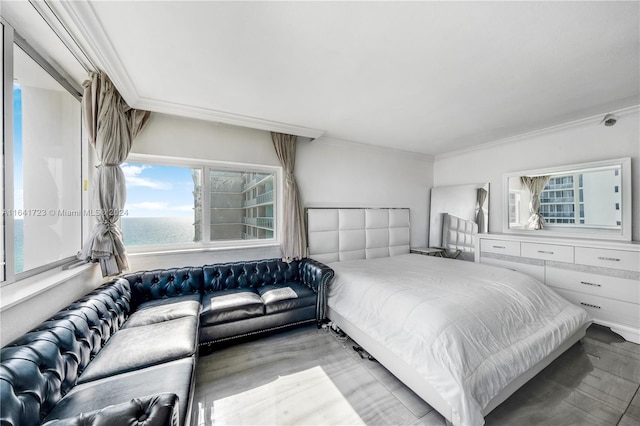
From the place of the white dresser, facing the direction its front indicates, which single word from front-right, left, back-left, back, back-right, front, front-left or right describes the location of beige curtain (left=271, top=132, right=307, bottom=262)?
front

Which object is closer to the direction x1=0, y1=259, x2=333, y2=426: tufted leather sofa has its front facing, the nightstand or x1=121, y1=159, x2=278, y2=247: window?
the nightstand

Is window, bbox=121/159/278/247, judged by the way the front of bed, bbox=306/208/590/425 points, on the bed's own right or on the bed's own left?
on the bed's own right

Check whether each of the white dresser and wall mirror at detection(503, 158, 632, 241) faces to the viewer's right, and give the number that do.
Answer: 0

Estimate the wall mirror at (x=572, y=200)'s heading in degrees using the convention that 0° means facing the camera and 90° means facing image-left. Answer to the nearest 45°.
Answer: approximately 45°

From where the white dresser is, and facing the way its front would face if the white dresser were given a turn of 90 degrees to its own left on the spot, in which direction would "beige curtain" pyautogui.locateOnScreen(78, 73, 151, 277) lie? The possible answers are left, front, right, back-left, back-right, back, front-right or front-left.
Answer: right

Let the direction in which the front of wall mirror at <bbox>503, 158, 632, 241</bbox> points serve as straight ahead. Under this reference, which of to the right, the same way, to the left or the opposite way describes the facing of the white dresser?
the same way

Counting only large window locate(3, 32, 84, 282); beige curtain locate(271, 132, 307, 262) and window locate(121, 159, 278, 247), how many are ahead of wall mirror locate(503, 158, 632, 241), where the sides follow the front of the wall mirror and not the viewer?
3

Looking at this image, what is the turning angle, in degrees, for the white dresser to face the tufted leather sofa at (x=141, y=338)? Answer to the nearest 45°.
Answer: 0° — it already faces it

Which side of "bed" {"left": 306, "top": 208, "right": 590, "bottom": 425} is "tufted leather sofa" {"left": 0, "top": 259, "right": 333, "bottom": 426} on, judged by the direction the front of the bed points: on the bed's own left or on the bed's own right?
on the bed's own right

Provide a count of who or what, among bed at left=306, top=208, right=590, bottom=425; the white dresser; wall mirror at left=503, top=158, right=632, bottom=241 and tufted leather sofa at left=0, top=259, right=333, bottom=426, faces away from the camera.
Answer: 0

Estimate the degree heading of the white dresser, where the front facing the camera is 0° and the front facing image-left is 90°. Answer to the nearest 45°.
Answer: approximately 45°

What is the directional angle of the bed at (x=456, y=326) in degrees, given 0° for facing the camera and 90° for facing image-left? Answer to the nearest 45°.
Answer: approximately 315°

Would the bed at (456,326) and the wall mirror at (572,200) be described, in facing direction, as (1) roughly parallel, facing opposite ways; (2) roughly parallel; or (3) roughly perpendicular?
roughly perpendicular

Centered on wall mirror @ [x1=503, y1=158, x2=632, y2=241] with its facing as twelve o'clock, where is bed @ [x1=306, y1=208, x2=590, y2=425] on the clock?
The bed is roughly at 11 o'clock from the wall mirror.

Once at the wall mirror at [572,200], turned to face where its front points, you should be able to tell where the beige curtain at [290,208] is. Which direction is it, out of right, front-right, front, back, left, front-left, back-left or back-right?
front

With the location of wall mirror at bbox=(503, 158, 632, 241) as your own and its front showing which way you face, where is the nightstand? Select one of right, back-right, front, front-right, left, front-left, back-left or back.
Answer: front-right

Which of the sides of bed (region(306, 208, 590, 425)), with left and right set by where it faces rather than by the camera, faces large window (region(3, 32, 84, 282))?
right

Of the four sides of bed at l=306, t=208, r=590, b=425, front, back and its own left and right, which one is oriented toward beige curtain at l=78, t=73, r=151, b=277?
right
